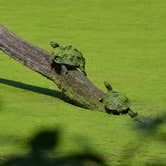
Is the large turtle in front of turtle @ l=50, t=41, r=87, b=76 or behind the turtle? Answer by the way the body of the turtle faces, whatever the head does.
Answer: behind

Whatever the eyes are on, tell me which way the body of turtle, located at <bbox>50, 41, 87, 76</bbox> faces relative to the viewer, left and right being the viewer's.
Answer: facing to the left of the viewer
